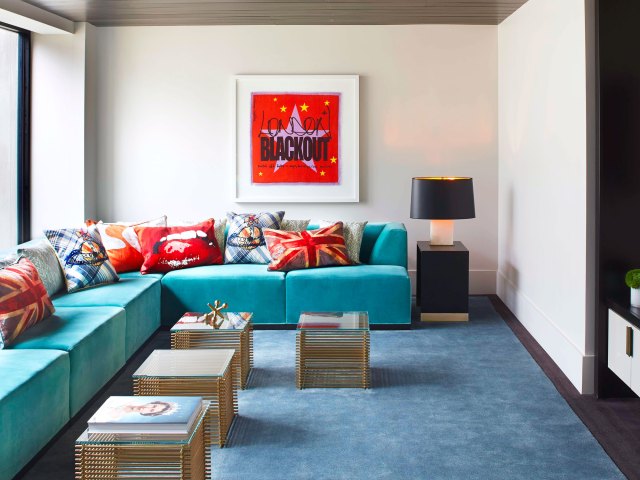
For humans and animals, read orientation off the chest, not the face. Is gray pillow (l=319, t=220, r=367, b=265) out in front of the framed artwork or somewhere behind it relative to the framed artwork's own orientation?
in front

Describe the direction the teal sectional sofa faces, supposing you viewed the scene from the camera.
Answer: facing the viewer and to the right of the viewer

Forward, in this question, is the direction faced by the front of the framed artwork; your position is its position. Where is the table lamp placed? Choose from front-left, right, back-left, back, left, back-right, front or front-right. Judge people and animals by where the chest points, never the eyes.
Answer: front-left

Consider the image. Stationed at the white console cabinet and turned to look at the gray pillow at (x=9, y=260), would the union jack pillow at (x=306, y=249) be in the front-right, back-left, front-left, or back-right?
front-right

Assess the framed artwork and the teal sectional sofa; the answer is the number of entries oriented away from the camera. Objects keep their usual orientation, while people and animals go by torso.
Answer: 0

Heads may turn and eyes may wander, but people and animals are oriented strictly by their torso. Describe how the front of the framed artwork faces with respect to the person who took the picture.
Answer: facing the viewer

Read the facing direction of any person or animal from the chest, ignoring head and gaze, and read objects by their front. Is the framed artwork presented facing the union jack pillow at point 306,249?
yes

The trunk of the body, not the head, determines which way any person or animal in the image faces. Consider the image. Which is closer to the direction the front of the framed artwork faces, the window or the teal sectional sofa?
the teal sectional sofa
